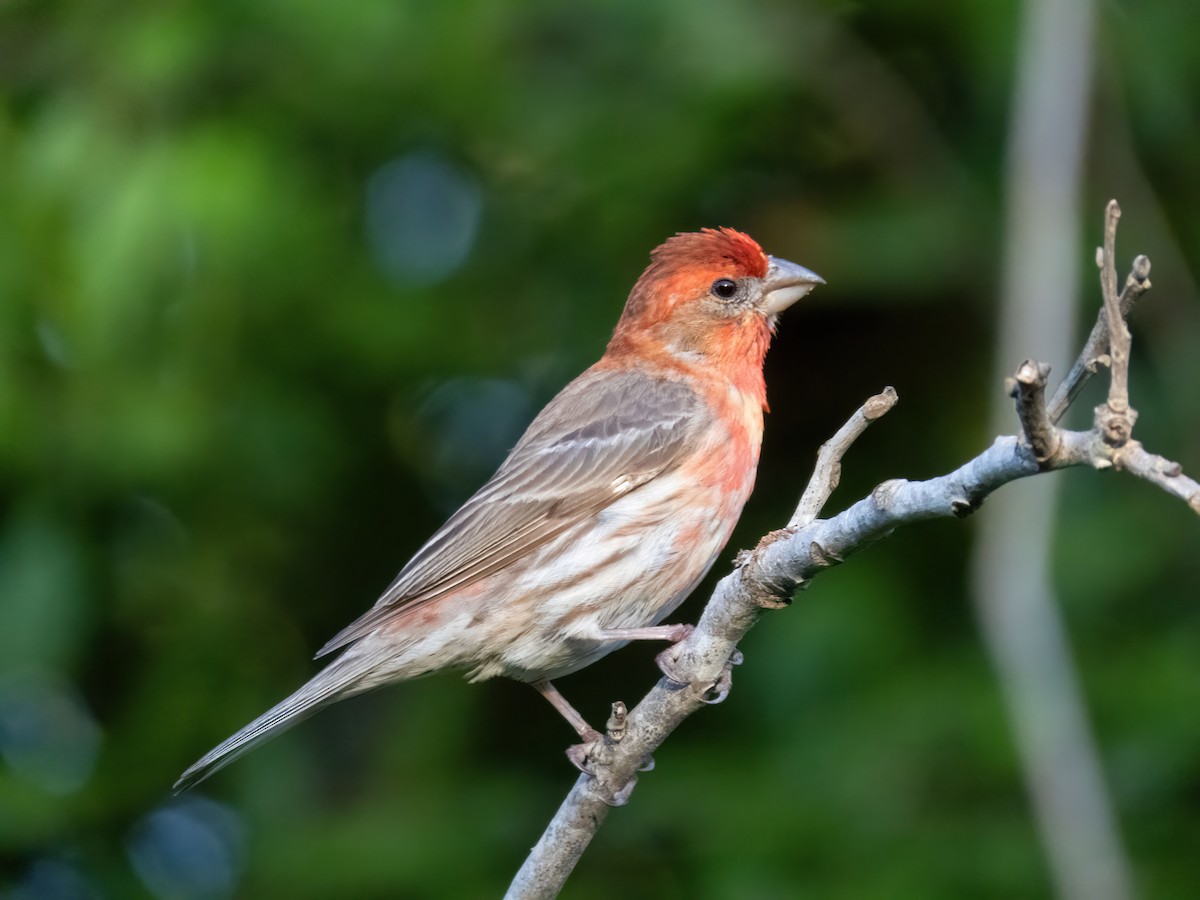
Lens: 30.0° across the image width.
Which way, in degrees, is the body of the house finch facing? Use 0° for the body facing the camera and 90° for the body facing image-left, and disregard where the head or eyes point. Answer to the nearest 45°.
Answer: approximately 270°
